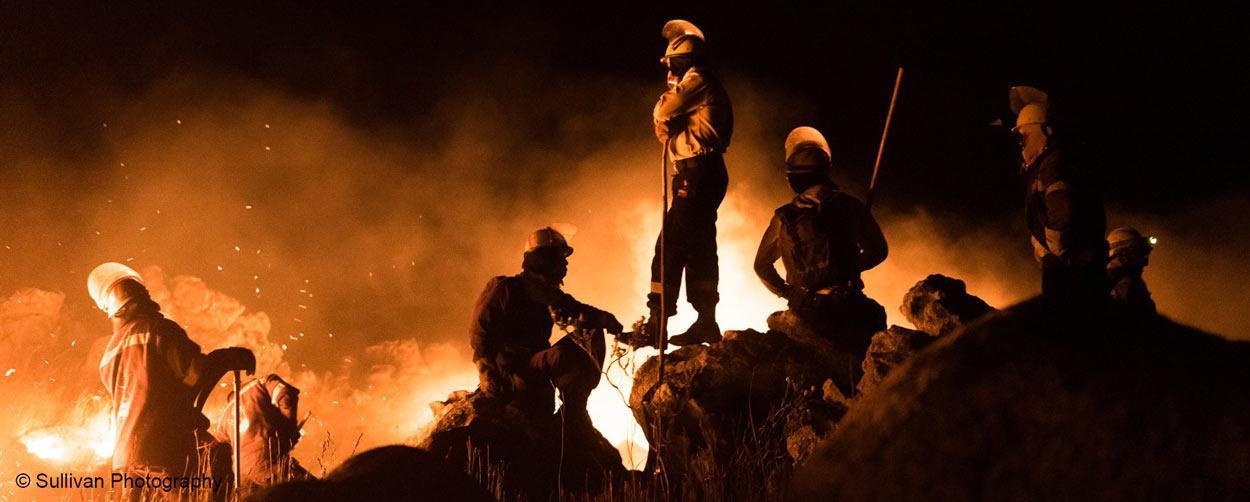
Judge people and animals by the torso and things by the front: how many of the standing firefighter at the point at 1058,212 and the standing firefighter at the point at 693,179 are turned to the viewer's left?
2

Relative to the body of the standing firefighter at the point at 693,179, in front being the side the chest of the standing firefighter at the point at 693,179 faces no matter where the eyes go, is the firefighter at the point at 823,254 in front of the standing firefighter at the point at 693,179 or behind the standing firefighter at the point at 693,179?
behind

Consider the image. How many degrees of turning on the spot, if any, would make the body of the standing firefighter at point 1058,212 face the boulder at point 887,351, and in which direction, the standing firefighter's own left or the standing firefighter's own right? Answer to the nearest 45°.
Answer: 0° — they already face it

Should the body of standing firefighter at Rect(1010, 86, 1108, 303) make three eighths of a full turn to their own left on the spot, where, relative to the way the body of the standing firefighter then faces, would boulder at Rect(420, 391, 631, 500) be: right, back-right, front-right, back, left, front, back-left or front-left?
back-right

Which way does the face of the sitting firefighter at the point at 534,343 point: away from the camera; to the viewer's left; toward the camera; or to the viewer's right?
to the viewer's right

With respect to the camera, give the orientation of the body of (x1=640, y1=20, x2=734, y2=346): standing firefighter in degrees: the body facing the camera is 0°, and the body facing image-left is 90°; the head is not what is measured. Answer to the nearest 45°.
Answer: approximately 90°

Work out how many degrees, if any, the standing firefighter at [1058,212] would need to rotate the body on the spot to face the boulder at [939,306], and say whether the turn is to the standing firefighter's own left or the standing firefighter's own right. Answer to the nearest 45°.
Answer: approximately 45° to the standing firefighter's own right

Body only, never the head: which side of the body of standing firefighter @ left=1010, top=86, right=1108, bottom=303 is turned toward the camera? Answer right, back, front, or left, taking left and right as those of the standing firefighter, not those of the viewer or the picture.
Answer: left

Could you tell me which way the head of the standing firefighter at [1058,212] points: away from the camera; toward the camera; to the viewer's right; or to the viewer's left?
to the viewer's left

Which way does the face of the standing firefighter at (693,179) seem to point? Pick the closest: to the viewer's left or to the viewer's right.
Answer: to the viewer's left
